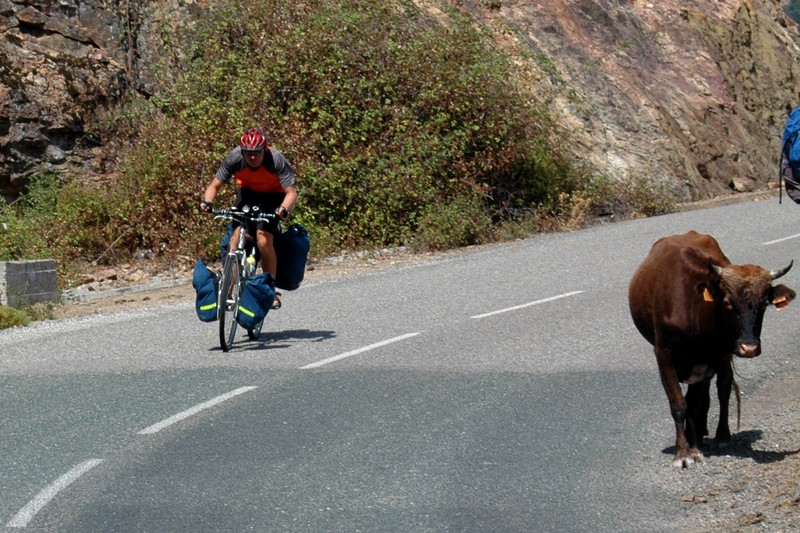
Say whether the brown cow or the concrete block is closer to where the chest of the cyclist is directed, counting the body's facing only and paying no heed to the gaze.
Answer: the brown cow

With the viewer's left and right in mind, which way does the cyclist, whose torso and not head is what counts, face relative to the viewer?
facing the viewer

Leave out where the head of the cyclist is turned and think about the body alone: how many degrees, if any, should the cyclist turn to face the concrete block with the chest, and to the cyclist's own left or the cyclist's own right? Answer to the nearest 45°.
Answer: approximately 135° to the cyclist's own right

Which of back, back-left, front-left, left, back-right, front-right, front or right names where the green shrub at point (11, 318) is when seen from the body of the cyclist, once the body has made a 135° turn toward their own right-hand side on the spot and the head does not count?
front

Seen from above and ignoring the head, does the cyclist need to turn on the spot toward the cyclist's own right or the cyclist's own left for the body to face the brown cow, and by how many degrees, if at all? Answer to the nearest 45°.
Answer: approximately 45° to the cyclist's own left
